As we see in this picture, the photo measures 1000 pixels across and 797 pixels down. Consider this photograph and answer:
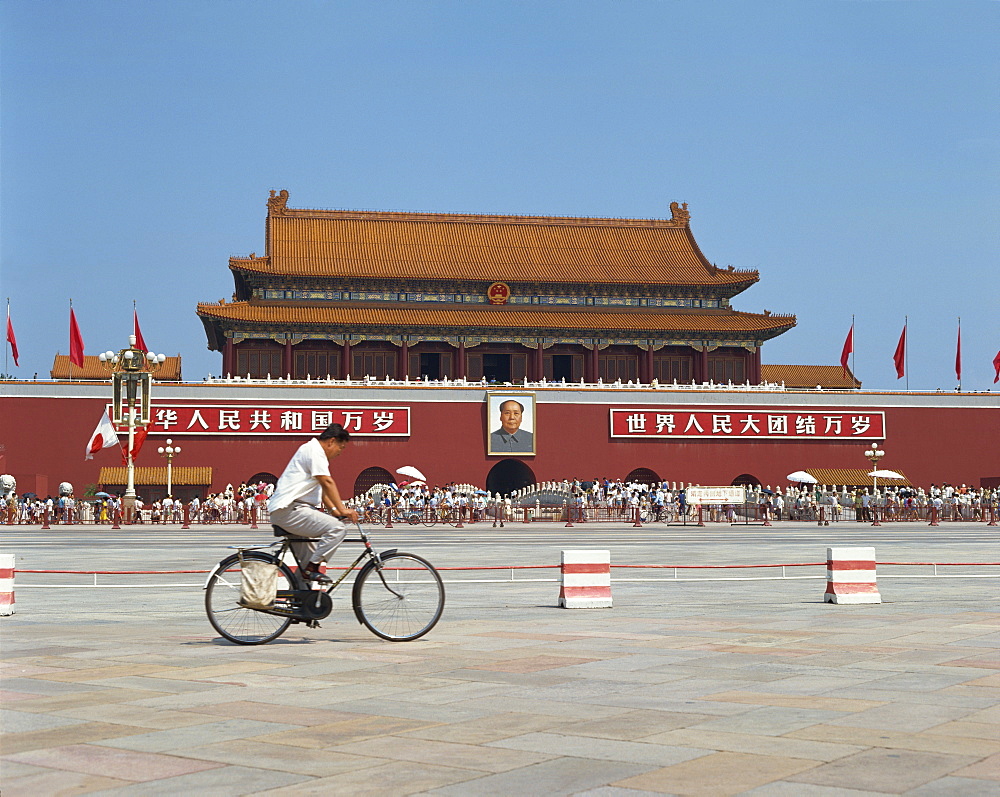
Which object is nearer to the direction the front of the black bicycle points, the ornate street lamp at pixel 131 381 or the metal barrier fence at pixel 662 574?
the metal barrier fence

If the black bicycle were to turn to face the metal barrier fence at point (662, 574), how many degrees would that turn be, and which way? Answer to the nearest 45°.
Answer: approximately 45° to its left

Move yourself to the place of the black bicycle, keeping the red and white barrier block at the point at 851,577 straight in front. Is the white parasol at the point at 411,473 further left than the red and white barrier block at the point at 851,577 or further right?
left

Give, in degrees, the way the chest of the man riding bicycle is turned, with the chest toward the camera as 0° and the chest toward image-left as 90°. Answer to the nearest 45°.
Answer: approximately 270°

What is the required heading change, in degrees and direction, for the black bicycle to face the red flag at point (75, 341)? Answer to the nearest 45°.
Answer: approximately 90° to its left

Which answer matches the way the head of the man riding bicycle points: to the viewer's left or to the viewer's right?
to the viewer's right

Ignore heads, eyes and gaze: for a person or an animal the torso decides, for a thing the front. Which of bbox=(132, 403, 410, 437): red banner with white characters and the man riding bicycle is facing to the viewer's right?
the man riding bicycle

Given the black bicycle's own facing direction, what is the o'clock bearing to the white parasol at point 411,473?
The white parasol is roughly at 9 o'clock from the black bicycle.

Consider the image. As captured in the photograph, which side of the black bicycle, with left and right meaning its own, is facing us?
right

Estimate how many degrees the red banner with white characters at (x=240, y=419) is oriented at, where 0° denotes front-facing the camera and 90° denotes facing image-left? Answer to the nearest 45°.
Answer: approximately 0°

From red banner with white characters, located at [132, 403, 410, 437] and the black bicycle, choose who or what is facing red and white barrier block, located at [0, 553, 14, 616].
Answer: the red banner with white characters

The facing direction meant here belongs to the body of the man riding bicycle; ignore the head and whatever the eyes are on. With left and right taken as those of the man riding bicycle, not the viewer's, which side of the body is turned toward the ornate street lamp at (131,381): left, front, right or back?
left
